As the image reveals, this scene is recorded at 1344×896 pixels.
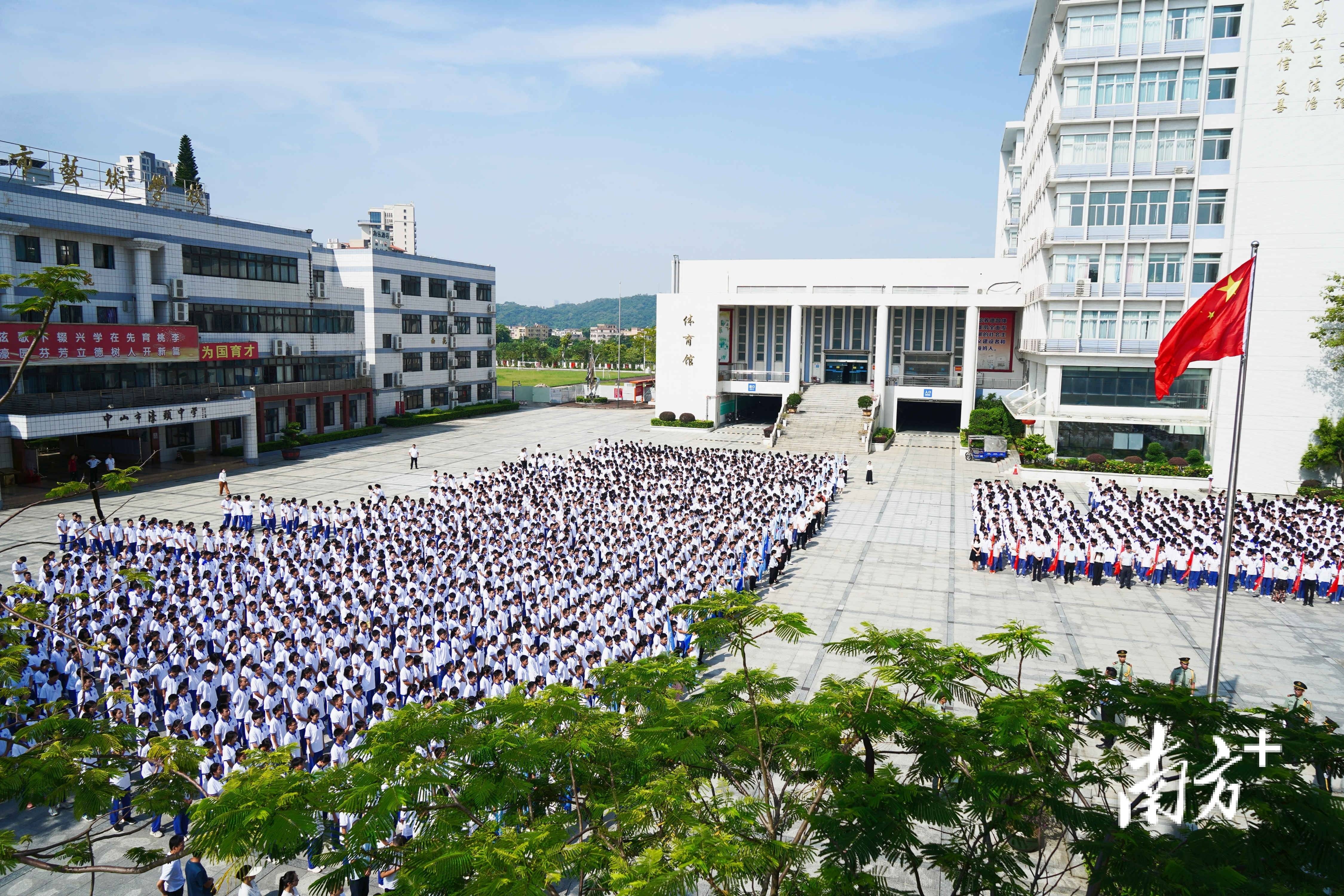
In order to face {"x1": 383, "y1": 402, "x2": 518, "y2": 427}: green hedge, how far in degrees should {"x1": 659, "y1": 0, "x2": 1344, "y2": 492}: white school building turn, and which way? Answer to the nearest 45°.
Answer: approximately 90° to its right

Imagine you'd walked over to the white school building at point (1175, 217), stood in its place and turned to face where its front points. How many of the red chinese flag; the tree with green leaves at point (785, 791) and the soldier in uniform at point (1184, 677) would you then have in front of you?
3

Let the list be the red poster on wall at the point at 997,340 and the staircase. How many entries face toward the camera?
2

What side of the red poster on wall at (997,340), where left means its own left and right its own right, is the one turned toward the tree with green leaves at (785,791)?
front

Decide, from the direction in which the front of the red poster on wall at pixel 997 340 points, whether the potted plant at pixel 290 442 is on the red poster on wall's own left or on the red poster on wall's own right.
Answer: on the red poster on wall's own right

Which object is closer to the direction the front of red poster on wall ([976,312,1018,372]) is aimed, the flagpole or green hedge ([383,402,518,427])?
the flagpole

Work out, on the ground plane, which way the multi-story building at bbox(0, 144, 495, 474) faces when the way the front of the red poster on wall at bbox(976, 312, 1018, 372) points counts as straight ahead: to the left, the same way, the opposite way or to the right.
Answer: to the left

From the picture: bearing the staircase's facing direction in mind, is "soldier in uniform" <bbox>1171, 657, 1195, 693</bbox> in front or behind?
in front

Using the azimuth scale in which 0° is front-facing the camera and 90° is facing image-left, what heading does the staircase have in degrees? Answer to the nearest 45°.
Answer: approximately 0°

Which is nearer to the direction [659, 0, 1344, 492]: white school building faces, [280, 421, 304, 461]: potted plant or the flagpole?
the flagpole

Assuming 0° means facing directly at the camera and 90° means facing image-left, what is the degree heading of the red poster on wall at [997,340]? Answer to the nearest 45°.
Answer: approximately 0°

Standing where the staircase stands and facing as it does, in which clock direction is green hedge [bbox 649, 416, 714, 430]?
The green hedge is roughly at 4 o'clock from the staircase.
